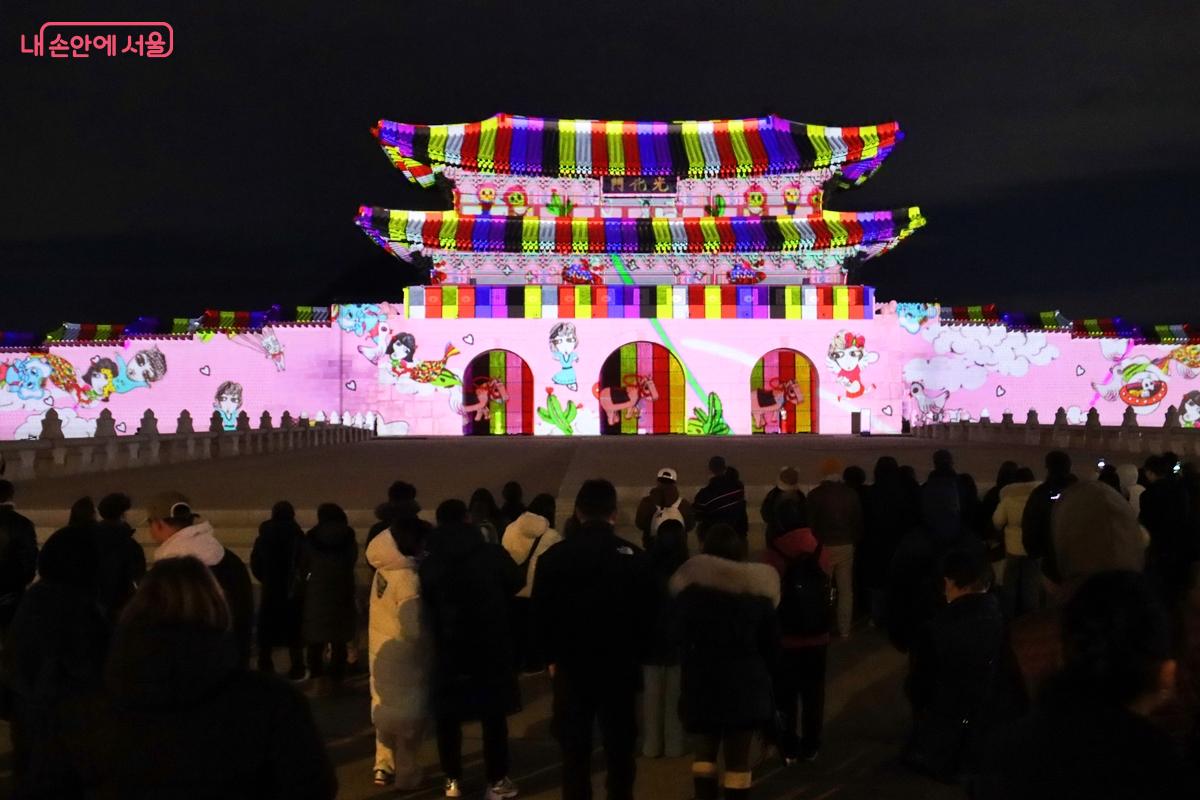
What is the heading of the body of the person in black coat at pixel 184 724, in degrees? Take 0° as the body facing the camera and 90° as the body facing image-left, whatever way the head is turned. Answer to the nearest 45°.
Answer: approximately 180°

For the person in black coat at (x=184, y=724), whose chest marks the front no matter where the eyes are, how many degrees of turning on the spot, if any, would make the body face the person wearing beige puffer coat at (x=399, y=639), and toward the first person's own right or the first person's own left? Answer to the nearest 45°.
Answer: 0° — they already face them

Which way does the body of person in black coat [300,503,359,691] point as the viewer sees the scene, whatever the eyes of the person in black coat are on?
away from the camera

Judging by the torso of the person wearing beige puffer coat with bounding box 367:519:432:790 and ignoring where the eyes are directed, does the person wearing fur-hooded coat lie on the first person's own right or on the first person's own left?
on the first person's own right

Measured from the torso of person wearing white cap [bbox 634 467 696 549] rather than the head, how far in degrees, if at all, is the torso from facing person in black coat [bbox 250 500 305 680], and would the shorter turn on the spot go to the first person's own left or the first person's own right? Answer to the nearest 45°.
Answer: approximately 90° to the first person's own left

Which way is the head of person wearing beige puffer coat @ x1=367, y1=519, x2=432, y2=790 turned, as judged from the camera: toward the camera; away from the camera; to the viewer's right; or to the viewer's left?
away from the camera

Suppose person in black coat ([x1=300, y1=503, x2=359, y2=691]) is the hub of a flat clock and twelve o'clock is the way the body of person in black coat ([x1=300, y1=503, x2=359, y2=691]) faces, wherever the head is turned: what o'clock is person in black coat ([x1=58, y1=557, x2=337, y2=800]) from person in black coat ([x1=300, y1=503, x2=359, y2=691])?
person in black coat ([x1=58, y1=557, x2=337, y2=800]) is roughly at 6 o'clock from person in black coat ([x1=300, y1=503, x2=359, y2=691]).

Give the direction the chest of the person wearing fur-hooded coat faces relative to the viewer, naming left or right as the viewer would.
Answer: facing away from the viewer

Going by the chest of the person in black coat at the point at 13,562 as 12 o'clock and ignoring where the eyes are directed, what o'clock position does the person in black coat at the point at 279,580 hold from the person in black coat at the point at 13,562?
the person in black coat at the point at 279,580 is roughly at 2 o'clock from the person in black coat at the point at 13,562.

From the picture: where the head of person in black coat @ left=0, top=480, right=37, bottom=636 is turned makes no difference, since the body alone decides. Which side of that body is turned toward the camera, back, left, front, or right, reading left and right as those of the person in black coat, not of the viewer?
back

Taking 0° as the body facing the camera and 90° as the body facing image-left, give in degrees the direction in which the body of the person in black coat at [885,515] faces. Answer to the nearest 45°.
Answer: approximately 180°

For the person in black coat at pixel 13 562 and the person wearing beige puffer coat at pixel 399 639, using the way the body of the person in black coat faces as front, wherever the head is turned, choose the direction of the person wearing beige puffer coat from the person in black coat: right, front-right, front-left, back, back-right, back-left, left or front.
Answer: back-right
